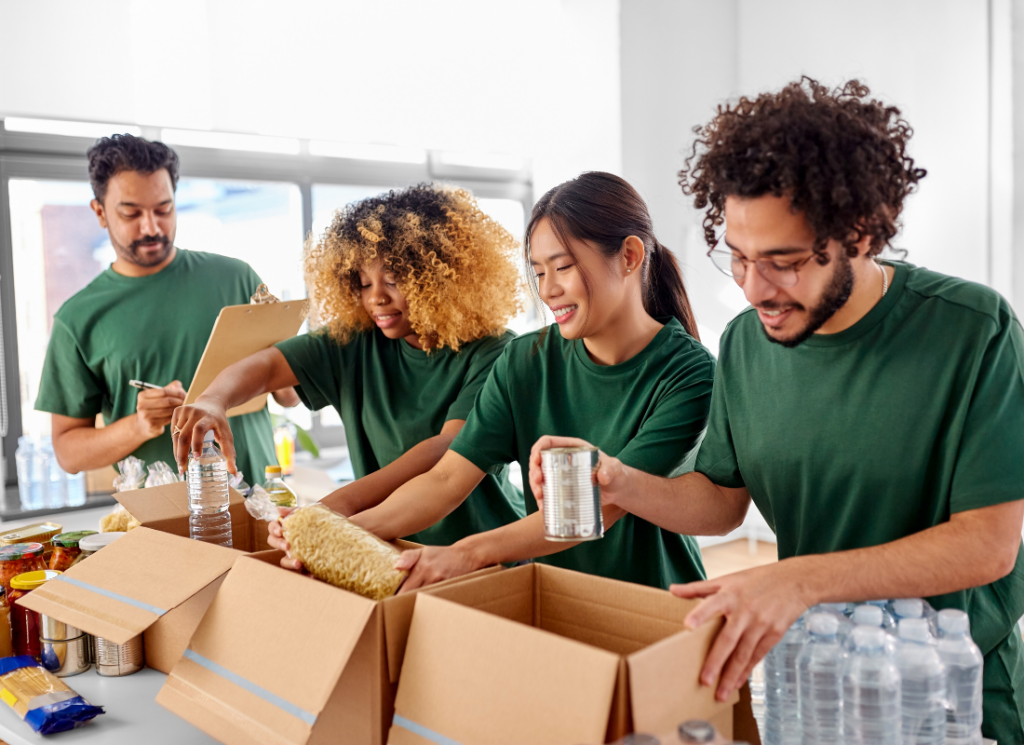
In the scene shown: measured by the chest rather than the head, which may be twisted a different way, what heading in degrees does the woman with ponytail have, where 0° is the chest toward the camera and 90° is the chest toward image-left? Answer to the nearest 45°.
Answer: approximately 45°

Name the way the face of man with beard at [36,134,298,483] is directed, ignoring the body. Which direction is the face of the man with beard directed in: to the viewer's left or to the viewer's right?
to the viewer's right

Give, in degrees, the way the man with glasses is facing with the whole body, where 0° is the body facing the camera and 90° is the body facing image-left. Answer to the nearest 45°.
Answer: approximately 45°

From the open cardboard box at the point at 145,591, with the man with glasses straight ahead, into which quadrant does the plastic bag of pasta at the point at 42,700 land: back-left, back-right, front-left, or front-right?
back-right
